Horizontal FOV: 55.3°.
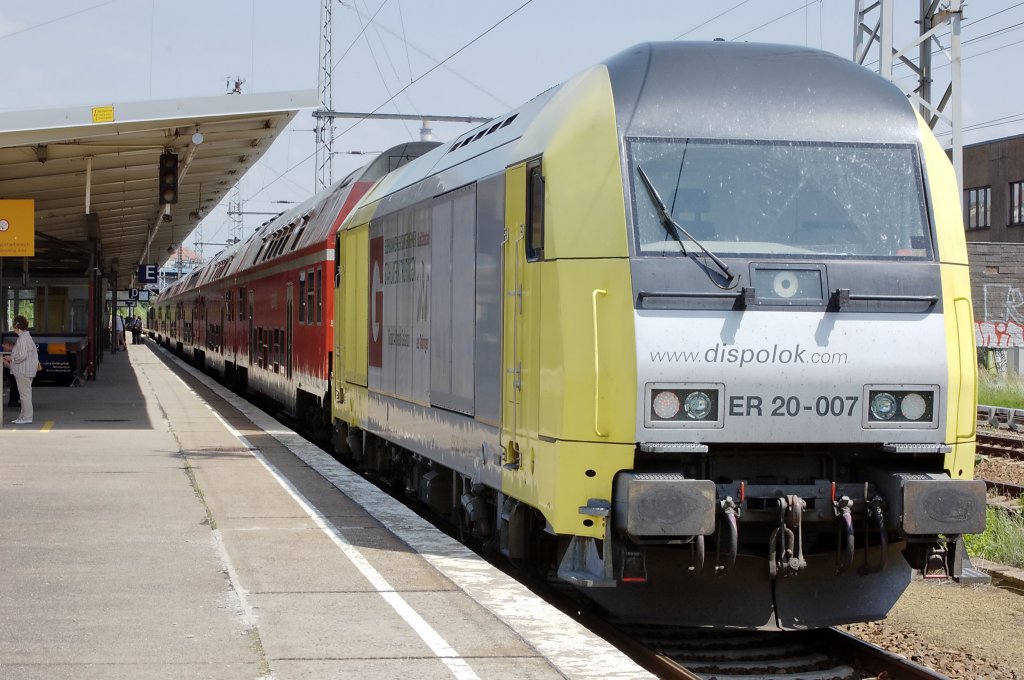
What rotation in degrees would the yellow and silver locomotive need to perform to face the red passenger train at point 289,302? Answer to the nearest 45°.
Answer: approximately 180°

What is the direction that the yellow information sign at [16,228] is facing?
toward the camera

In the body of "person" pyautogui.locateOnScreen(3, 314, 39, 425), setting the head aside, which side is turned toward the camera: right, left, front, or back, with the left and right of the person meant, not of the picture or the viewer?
left

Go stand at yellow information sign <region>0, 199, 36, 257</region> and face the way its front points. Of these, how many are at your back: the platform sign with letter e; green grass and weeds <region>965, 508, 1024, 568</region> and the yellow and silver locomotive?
1

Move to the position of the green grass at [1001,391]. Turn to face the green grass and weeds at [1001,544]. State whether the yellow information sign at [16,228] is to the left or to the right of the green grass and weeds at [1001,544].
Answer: right

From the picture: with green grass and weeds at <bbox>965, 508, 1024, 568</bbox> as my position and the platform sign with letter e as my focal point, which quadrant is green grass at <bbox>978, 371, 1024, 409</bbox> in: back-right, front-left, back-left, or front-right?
front-right

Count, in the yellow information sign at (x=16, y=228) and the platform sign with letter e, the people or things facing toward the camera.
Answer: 2

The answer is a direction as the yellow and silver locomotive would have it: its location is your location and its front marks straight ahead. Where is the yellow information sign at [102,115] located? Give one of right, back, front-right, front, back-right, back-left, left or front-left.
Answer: back

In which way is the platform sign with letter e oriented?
toward the camera
